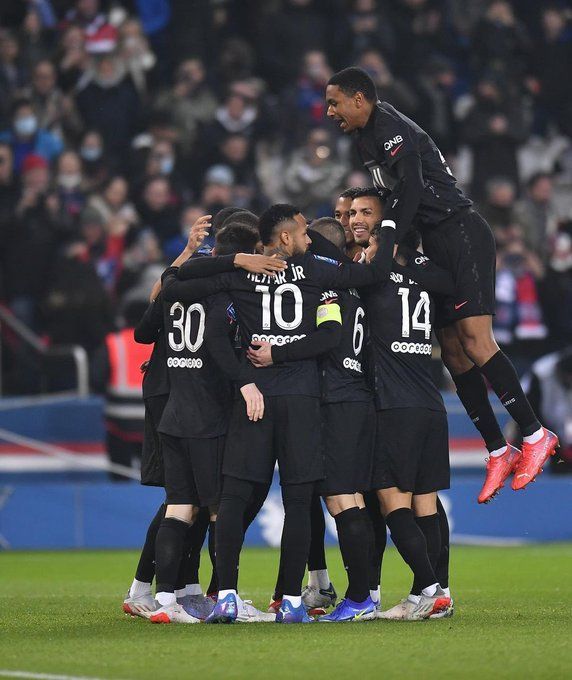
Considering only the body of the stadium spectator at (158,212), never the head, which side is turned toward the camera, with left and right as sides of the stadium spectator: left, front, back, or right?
front

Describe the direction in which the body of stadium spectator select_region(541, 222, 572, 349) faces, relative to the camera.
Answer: toward the camera

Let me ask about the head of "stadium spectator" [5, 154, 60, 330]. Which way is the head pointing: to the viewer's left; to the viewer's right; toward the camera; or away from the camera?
toward the camera

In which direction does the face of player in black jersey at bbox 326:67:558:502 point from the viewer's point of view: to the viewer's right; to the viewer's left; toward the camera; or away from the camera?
to the viewer's left

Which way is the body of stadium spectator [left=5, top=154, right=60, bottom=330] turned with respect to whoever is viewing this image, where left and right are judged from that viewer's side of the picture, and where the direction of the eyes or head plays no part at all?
facing the viewer

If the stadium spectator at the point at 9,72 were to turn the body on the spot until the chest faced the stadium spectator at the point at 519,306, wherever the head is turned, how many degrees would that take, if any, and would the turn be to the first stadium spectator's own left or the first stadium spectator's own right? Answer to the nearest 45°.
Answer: approximately 90° to the first stadium spectator's own left

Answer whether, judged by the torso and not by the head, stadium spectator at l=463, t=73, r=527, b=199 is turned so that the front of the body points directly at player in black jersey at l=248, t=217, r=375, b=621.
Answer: yes

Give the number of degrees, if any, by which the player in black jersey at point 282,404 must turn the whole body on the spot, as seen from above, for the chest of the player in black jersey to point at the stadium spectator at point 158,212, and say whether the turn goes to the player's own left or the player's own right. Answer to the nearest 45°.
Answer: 0° — they already face them

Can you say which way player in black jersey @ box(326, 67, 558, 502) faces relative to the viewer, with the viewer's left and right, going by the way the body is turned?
facing to the left of the viewer

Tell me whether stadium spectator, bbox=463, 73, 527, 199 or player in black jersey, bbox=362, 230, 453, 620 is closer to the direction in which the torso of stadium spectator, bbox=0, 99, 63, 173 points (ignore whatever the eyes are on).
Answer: the player in black jersey

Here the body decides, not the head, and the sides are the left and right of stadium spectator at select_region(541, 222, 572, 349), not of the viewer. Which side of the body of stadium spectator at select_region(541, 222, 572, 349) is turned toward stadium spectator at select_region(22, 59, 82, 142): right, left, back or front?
right

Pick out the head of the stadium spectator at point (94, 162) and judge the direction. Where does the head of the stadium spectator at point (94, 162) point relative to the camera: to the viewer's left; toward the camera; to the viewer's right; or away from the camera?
toward the camera

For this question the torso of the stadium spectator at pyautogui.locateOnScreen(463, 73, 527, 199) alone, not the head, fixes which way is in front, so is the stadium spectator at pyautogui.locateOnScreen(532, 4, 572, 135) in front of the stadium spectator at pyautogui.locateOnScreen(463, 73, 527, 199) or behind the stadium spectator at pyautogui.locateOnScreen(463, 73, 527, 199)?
behind

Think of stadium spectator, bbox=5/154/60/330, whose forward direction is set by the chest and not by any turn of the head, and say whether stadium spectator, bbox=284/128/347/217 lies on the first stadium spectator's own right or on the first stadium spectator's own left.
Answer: on the first stadium spectator's own left

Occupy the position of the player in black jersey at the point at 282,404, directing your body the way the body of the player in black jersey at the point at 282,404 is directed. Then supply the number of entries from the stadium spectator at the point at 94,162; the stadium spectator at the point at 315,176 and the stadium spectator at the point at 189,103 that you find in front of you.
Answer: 3

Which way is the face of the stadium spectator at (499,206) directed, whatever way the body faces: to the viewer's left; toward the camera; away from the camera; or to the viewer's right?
toward the camera

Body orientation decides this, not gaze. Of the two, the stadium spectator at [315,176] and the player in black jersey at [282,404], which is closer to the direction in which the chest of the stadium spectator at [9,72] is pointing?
the player in black jersey

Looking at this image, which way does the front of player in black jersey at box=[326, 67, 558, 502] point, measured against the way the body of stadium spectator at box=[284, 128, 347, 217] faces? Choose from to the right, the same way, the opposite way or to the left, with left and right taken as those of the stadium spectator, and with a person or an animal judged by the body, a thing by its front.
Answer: to the right

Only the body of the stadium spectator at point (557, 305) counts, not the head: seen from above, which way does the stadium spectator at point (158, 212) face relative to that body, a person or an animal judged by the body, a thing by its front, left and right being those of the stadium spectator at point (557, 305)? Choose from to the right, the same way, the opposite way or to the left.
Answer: the same way

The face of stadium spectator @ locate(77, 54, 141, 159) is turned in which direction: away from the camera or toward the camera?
toward the camera

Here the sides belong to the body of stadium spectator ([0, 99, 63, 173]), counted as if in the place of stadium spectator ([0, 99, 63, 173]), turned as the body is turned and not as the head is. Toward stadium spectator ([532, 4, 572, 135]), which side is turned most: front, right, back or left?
left
